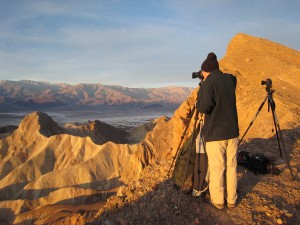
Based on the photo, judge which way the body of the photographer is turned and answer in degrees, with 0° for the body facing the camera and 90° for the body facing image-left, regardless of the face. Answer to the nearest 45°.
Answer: approximately 135°

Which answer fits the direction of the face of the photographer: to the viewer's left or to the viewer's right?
to the viewer's left
